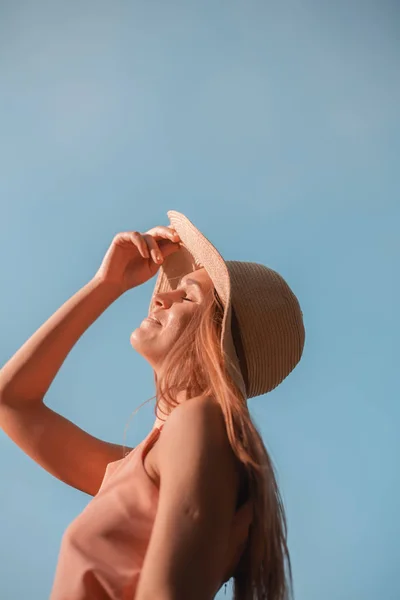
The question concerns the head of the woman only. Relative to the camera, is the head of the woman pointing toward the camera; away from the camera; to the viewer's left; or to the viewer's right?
to the viewer's left

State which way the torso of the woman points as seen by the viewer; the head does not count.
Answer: to the viewer's left
